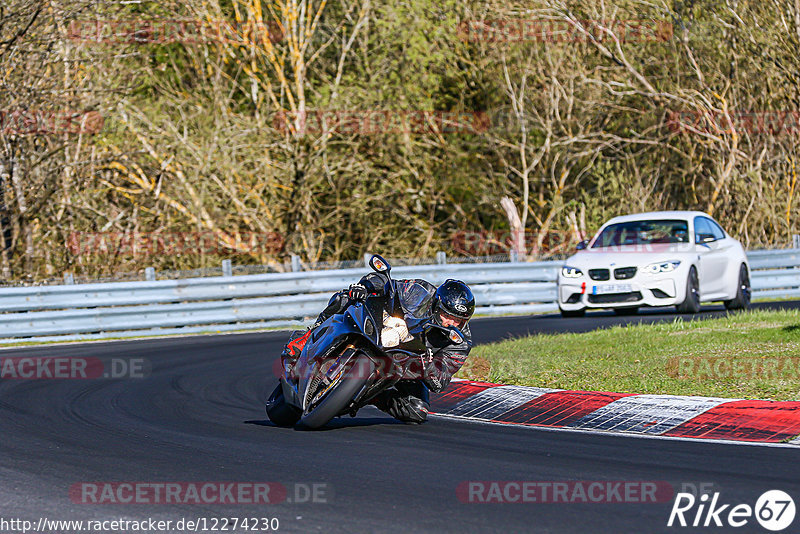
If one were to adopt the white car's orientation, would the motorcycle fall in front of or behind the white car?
in front

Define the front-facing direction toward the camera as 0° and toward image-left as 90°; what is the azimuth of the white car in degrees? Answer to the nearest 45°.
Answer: approximately 45°
